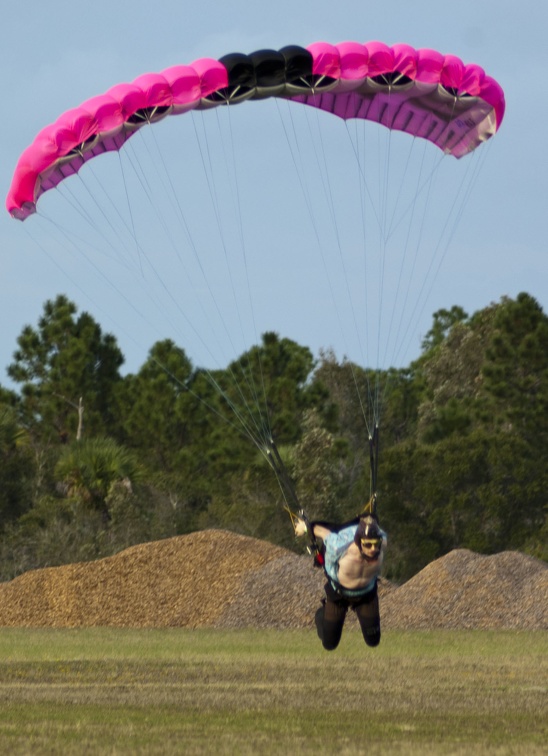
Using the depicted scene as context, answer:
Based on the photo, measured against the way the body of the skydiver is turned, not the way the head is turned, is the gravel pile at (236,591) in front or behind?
behind

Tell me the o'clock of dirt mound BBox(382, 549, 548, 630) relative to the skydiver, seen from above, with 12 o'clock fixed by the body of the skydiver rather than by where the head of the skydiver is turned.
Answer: The dirt mound is roughly at 8 o'clock from the skydiver.

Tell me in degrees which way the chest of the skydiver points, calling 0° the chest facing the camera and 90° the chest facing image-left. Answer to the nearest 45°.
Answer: approximately 315°
